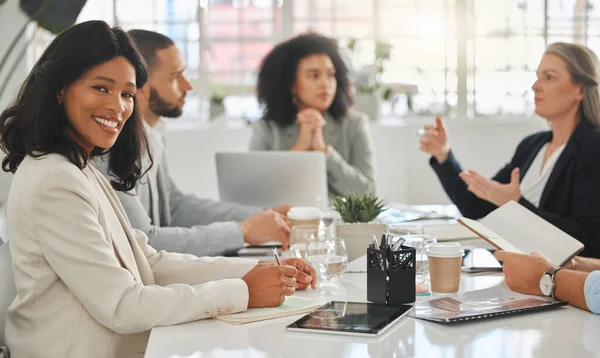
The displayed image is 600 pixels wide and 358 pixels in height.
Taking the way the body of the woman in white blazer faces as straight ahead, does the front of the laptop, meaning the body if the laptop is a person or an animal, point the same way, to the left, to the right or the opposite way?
to the left

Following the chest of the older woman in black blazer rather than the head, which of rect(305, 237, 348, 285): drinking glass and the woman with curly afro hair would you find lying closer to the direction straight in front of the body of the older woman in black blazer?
the drinking glass

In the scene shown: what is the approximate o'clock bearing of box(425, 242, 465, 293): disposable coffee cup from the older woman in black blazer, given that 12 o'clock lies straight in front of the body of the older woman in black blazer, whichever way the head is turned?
The disposable coffee cup is roughly at 11 o'clock from the older woman in black blazer.

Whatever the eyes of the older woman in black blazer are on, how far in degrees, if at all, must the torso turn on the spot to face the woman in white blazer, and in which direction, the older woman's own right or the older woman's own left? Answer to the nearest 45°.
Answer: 0° — they already face them

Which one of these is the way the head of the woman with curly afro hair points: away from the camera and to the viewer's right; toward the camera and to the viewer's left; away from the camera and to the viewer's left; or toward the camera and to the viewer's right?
toward the camera and to the viewer's right

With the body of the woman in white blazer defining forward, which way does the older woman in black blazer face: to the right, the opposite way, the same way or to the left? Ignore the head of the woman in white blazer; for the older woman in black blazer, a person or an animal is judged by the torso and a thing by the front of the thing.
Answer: the opposite way

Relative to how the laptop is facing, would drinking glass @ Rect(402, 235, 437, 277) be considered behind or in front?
behind

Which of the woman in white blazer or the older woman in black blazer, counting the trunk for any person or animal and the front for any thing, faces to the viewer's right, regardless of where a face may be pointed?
the woman in white blazer

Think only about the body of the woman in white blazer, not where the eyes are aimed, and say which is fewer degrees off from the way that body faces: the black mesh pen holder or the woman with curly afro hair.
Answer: the black mesh pen holder

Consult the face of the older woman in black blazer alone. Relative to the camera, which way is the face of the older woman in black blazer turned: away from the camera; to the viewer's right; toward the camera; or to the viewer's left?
to the viewer's left

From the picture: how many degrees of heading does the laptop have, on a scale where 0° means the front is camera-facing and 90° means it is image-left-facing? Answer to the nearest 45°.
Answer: approximately 180°

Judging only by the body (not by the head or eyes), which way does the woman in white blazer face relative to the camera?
to the viewer's right
